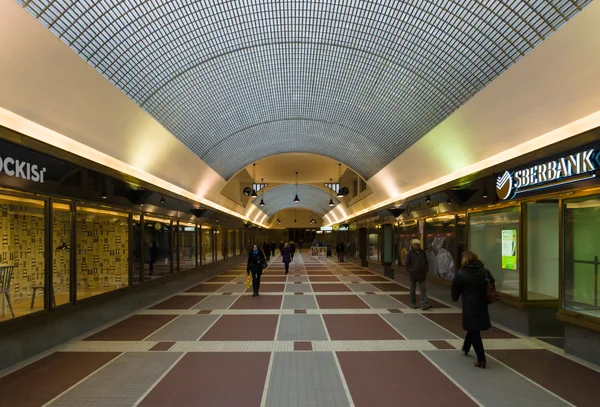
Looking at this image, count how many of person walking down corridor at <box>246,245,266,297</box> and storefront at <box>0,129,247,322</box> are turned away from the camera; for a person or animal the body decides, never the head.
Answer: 0

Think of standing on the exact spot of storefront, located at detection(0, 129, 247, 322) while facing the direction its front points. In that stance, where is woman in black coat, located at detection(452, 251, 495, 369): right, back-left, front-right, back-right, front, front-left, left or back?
front

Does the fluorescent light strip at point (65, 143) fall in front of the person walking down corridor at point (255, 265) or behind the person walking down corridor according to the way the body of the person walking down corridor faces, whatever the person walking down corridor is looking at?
in front

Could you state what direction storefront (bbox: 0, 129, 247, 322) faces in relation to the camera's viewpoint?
facing the viewer and to the right of the viewer

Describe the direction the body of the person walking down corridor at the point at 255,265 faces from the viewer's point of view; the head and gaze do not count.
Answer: toward the camera

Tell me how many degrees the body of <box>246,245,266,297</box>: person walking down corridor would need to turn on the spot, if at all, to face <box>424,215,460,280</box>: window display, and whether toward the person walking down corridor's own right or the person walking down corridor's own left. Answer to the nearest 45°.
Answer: approximately 90° to the person walking down corridor's own left

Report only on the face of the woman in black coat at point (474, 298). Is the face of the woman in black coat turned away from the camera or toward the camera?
away from the camera

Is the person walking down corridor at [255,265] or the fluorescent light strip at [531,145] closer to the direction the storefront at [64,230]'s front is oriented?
the fluorescent light strip
